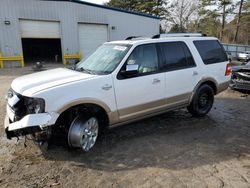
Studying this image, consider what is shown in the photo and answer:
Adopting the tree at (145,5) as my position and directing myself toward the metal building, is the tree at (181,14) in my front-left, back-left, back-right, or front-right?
back-left

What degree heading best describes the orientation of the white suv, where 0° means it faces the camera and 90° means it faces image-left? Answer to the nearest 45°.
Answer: approximately 45°

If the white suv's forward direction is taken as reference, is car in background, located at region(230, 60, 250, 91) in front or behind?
behind

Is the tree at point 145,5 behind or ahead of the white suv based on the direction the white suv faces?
behind
